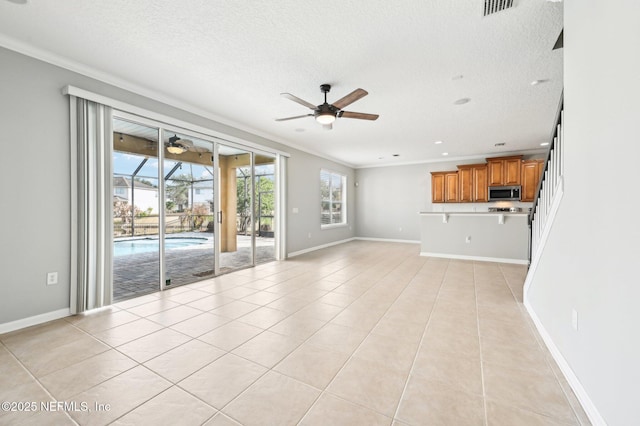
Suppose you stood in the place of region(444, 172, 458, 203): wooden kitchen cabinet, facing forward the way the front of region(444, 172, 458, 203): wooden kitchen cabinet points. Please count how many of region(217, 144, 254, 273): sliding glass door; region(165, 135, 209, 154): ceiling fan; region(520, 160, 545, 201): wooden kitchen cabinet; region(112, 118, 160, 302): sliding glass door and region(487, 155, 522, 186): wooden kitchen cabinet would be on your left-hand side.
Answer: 2

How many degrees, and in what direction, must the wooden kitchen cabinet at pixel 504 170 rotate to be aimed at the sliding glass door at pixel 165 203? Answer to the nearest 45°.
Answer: approximately 45° to its right

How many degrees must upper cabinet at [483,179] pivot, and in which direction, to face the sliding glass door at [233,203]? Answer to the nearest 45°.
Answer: approximately 45° to its right

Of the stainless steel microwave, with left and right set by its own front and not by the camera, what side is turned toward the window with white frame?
right

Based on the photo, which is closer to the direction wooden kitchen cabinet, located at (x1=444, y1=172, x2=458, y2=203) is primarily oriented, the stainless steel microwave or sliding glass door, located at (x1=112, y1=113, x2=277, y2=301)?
the sliding glass door

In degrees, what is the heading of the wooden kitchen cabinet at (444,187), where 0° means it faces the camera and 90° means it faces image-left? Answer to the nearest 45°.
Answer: approximately 0°

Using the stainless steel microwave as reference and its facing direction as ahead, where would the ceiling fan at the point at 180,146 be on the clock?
The ceiling fan is roughly at 1 o'clock from the stainless steel microwave.

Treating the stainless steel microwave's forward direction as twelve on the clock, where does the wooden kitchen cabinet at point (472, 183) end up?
The wooden kitchen cabinet is roughly at 3 o'clock from the stainless steel microwave.

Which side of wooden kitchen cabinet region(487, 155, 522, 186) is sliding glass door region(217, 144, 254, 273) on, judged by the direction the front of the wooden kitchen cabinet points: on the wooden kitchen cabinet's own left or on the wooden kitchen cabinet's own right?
on the wooden kitchen cabinet's own right

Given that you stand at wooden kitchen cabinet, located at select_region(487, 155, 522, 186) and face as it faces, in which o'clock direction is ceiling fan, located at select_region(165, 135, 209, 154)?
The ceiling fan is roughly at 1 o'clock from the wooden kitchen cabinet.

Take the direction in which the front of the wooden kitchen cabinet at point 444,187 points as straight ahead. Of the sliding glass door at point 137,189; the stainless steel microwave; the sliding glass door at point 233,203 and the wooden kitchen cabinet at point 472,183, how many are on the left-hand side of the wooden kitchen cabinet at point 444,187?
2

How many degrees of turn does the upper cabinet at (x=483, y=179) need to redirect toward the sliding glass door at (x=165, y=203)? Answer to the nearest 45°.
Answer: approximately 45° to its right

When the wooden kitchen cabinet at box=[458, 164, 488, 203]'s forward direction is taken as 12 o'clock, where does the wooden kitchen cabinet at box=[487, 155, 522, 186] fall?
the wooden kitchen cabinet at box=[487, 155, 522, 186] is roughly at 9 o'clock from the wooden kitchen cabinet at box=[458, 164, 488, 203].

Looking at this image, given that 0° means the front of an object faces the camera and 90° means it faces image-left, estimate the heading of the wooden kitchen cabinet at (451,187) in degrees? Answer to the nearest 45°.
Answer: approximately 0°

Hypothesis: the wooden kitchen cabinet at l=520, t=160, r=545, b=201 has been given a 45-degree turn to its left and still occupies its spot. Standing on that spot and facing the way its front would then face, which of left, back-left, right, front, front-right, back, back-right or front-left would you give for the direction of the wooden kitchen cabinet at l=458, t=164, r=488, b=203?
back-right
